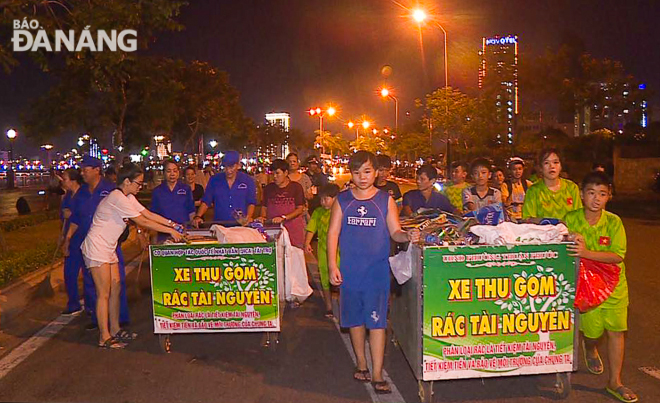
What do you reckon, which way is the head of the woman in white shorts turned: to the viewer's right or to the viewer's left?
to the viewer's right

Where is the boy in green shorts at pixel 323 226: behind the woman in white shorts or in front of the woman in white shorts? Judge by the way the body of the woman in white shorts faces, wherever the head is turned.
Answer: in front

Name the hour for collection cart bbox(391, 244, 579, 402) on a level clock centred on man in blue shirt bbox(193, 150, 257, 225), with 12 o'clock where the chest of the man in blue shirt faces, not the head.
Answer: The collection cart is roughly at 11 o'clock from the man in blue shirt.

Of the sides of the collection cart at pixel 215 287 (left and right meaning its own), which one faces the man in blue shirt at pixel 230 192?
back

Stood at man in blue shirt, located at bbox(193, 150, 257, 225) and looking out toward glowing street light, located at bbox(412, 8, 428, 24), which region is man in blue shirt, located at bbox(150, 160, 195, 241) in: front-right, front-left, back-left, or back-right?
back-left

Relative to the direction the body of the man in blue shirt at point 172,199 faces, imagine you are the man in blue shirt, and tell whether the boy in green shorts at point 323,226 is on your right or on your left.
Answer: on your left

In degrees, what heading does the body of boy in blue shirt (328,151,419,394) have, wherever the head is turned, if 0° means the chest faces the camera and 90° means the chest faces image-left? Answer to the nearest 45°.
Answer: approximately 0°
